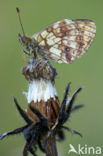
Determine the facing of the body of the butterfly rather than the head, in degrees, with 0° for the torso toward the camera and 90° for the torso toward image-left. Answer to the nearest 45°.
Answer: approximately 90°
